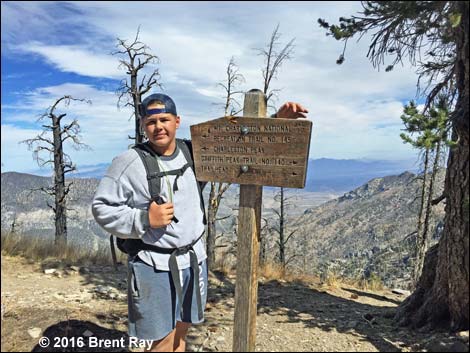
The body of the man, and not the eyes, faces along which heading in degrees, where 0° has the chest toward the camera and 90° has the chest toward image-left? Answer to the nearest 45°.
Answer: approximately 315°

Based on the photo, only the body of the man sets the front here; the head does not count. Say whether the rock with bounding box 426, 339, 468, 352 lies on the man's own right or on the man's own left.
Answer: on the man's own left

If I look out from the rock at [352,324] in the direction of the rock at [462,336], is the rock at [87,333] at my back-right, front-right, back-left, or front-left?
back-right

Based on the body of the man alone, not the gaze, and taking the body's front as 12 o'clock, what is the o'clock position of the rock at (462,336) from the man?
The rock is roughly at 10 o'clock from the man.

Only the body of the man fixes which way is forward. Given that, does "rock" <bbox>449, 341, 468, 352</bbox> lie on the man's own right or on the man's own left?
on the man's own left
